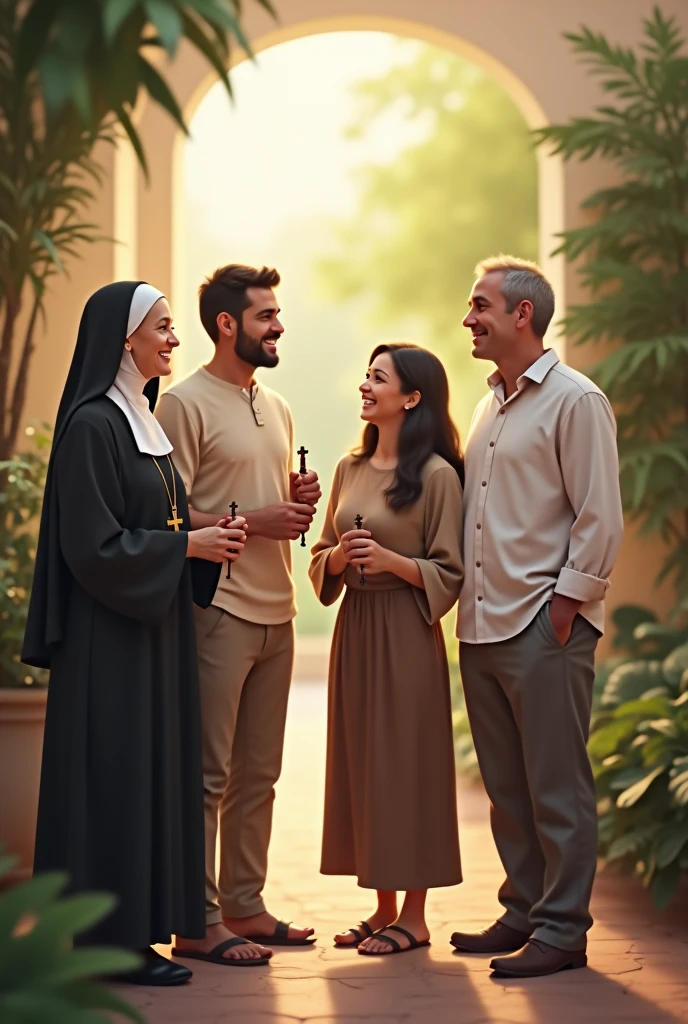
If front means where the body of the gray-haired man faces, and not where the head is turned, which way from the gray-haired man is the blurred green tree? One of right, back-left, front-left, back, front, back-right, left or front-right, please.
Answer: back-right

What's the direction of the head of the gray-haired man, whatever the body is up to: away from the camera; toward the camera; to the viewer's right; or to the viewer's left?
to the viewer's left

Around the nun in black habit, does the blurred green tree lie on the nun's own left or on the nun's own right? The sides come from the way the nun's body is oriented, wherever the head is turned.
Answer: on the nun's own left

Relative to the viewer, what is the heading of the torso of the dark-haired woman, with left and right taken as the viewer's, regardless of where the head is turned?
facing the viewer and to the left of the viewer

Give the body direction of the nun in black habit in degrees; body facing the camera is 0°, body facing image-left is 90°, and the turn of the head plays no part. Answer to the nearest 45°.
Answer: approximately 270°

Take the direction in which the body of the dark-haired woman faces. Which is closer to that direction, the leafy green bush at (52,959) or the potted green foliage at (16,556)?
the leafy green bush

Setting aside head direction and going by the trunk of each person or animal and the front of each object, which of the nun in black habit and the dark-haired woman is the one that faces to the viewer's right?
the nun in black habit

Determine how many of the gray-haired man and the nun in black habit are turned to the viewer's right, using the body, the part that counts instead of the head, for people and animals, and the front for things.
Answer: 1

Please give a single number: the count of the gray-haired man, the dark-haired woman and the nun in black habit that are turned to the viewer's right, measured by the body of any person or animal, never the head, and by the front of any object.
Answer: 1

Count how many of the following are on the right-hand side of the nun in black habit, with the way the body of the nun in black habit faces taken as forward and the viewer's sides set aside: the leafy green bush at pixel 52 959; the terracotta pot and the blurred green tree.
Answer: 1

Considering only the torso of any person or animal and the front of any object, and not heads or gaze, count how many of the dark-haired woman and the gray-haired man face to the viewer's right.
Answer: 0

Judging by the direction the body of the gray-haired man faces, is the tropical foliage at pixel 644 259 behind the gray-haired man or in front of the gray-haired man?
behind
